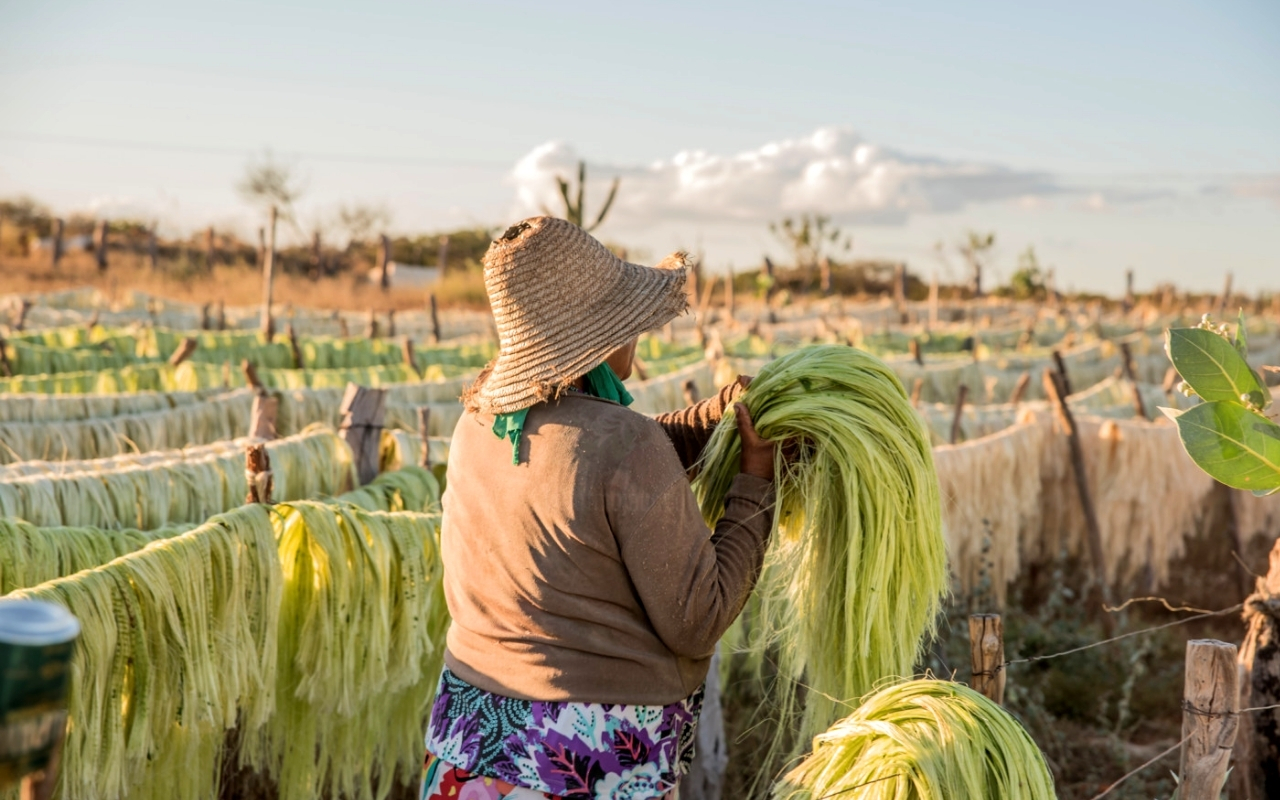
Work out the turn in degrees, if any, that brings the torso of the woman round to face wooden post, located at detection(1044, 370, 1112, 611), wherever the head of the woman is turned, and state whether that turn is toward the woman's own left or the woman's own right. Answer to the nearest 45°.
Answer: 0° — they already face it

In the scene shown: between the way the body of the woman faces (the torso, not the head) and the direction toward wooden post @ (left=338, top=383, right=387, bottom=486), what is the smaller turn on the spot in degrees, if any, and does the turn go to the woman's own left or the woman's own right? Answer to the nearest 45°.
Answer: approximately 45° to the woman's own left

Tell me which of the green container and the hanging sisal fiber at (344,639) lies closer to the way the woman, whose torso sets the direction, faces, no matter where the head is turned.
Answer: the hanging sisal fiber

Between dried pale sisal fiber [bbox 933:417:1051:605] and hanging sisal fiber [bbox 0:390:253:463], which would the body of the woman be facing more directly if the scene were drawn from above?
the dried pale sisal fiber

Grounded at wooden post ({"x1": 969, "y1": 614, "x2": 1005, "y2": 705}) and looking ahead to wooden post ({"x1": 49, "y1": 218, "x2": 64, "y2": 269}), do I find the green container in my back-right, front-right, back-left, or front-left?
back-left

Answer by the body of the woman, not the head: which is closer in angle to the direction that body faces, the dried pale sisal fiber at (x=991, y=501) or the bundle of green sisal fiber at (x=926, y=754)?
the dried pale sisal fiber

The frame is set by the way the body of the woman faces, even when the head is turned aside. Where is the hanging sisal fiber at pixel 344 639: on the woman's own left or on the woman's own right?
on the woman's own left

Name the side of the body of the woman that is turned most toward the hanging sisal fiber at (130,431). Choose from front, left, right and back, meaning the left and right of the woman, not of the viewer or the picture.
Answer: left

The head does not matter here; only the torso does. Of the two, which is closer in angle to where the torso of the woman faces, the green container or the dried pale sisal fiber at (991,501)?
the dried pale sisal fiber

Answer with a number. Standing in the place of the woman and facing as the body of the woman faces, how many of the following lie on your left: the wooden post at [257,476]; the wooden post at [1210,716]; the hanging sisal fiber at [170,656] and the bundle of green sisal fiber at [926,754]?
2

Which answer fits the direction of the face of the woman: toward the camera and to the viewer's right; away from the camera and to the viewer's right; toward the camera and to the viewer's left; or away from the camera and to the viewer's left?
away from the camera and to the viewer's right

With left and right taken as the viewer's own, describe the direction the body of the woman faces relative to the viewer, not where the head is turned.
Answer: facing away from the viewer and to the right of the viewer
